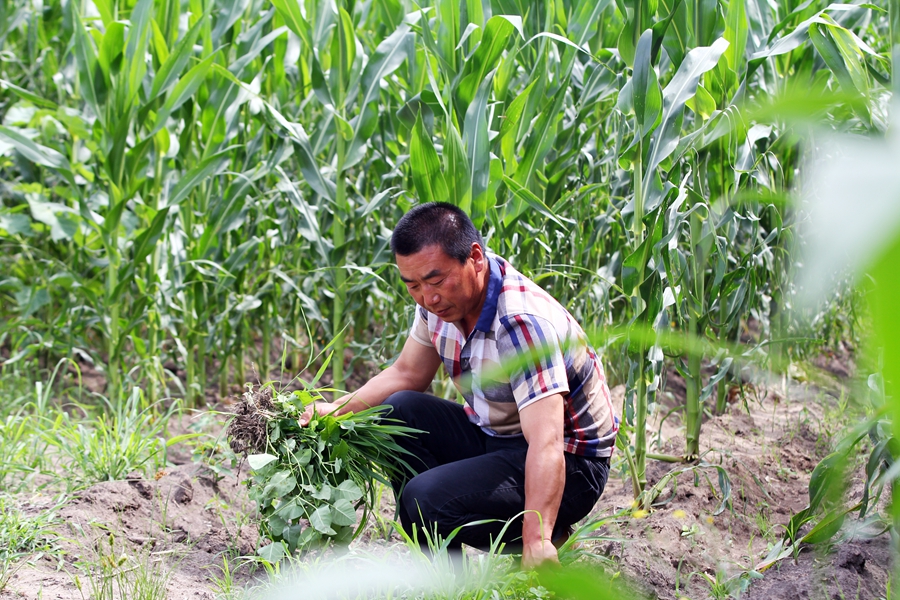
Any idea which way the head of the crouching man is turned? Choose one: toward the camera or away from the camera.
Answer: toward the camera

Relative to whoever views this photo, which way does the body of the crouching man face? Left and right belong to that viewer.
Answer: facing the viewer and to the left of the viewer
